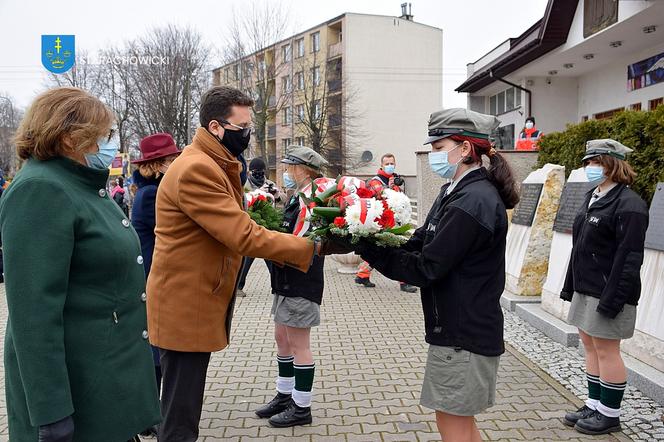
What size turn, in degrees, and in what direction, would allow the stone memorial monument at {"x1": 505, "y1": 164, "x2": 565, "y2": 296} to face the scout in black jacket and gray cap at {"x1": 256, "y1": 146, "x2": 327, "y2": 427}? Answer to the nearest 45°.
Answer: approximately 45° to its left

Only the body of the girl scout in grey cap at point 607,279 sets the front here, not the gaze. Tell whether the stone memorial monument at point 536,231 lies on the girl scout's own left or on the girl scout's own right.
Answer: on the girl scout's own right

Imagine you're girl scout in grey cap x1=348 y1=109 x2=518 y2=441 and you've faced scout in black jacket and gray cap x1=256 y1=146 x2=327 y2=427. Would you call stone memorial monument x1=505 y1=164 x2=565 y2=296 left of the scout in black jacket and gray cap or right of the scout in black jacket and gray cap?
right

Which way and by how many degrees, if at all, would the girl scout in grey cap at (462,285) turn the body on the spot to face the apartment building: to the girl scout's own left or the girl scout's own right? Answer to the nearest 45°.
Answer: approximately 90° to the girl scout's own right

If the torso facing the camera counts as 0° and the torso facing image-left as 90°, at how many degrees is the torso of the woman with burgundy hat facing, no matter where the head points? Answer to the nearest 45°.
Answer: approximately 270°

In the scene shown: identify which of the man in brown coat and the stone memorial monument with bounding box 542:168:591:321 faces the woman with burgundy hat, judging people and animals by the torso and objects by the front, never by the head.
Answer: the stone memorial monument

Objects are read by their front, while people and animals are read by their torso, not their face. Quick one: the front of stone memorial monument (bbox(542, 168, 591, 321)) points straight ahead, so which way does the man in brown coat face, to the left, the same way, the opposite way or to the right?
the opposite way

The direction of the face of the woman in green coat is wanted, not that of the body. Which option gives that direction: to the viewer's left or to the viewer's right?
to the viewer's right

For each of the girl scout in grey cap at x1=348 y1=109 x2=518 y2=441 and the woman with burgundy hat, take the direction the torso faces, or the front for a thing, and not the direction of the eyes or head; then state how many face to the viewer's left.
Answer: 1

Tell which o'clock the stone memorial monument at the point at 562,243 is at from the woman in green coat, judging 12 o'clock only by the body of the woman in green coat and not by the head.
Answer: The stone memorial monument is roughly at 11 o'clock from the woman in green coat.

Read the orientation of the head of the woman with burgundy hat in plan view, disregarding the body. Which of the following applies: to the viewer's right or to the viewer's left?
to the viewer's right

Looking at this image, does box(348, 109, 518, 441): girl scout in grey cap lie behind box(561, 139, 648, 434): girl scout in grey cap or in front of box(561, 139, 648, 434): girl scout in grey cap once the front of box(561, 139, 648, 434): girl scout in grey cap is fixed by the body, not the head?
in front

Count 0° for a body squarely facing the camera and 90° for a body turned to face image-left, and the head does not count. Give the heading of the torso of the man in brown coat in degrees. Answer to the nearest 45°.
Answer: approximately 270°

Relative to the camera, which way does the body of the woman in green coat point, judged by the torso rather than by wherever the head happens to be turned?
to the viewer's right

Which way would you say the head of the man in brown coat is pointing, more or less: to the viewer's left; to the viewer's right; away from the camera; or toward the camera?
to the viewer's right

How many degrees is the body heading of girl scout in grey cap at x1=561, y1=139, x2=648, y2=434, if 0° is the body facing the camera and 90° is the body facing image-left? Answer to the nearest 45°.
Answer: approximately 45°

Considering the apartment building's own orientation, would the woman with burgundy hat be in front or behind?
in front
